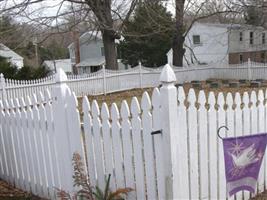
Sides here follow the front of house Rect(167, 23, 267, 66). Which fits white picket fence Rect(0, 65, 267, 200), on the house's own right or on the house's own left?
on the house's own right

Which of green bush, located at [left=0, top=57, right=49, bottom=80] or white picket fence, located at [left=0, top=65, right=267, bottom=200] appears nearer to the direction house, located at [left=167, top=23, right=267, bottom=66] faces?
the white picket fence

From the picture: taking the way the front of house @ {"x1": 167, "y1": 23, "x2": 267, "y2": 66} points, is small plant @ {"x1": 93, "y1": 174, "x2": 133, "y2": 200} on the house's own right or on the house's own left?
on the house's own right

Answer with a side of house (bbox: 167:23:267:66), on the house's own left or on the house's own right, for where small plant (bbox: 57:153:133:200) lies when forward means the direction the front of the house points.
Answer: on the house's own right

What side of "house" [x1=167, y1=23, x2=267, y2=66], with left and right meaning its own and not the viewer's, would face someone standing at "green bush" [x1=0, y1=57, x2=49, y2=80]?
right

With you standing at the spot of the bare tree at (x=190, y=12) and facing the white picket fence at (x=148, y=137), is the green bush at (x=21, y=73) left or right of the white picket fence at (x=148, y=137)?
right
